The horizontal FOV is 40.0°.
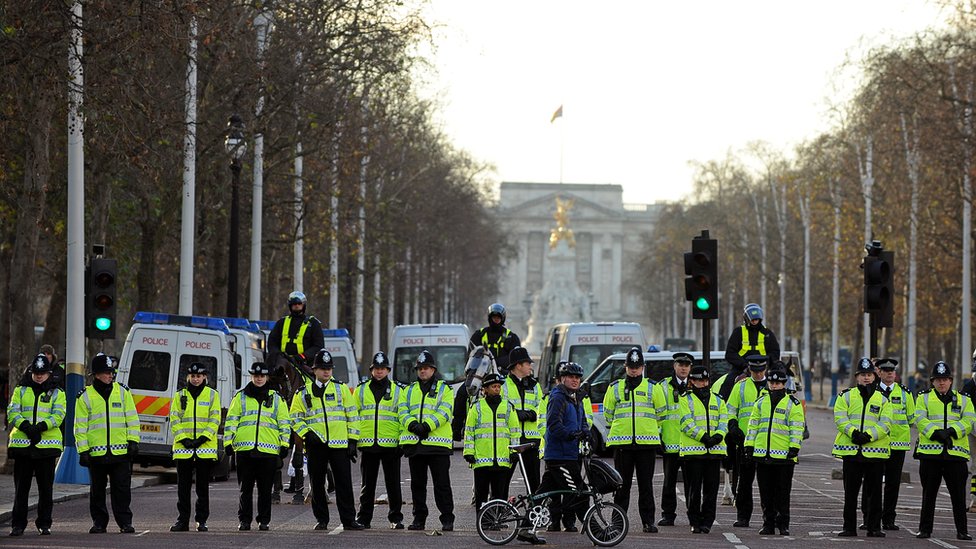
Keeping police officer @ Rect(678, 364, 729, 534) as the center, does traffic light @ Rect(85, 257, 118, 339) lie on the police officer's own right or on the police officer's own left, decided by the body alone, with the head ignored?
on the police officer's own right

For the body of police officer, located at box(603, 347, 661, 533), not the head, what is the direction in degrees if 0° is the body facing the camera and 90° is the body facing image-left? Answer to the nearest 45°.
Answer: approximately 0°

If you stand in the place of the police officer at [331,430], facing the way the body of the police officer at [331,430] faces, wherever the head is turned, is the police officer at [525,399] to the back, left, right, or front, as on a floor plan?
left

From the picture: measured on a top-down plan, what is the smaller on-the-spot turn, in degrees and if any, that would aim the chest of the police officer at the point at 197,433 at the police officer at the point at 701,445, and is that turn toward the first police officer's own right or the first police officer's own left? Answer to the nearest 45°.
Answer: approximately 90° to the first police officer's own left

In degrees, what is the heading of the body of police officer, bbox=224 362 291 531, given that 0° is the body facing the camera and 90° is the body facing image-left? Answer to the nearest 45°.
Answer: approximately 0°

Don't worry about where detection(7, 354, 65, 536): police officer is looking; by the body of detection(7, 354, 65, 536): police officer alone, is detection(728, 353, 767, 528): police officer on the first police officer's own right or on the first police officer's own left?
on the first police officer's own left
